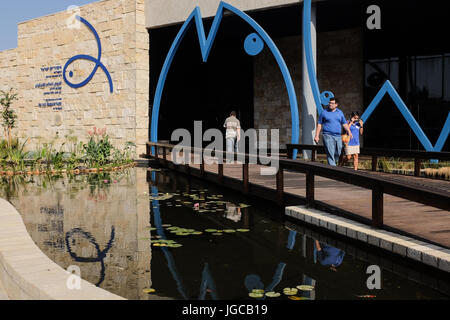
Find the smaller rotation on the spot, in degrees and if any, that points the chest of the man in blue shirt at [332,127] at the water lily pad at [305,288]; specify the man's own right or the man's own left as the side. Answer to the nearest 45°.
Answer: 0° — they already face it

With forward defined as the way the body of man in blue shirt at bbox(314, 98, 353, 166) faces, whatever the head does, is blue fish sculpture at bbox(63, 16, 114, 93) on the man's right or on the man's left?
on the man's right

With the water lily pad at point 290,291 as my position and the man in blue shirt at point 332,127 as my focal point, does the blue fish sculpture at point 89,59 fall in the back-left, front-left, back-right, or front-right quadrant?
front-left

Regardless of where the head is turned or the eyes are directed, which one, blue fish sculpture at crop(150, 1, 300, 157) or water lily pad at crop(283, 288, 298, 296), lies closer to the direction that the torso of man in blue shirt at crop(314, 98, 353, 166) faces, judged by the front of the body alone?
the water lily pad

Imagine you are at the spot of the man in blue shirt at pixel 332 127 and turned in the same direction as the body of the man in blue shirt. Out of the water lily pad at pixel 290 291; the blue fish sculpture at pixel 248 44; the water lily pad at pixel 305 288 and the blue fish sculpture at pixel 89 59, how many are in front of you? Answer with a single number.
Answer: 2

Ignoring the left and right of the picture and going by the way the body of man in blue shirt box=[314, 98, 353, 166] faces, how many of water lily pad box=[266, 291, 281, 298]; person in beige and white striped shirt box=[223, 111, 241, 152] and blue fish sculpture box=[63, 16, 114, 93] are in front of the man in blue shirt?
1

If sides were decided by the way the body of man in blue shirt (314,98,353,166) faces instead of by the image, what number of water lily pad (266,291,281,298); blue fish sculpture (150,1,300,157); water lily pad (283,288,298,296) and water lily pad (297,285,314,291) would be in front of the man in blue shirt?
3

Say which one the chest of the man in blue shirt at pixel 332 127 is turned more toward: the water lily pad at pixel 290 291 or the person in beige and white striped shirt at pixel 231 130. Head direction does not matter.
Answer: the water lily pad

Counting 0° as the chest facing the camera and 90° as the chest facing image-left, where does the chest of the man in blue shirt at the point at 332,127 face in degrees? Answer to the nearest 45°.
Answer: approximately 0°

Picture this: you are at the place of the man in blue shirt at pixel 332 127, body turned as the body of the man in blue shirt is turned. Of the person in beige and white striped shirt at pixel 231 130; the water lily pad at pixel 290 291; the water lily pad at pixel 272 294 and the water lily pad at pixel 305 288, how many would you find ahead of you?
3

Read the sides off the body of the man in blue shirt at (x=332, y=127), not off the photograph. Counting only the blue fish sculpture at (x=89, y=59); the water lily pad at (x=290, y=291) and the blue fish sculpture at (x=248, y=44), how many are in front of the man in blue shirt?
1

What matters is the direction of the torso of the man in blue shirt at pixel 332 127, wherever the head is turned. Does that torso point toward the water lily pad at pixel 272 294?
yes

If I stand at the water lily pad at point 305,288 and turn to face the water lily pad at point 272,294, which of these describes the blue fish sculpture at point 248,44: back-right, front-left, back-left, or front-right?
back-right

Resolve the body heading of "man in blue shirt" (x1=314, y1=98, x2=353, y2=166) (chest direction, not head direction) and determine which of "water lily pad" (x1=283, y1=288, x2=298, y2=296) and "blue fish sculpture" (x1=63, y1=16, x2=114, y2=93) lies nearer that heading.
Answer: the water lily pad

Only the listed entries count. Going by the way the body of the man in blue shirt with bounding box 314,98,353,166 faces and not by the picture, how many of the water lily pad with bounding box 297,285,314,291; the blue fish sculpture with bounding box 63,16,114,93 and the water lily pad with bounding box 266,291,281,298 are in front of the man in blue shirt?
2

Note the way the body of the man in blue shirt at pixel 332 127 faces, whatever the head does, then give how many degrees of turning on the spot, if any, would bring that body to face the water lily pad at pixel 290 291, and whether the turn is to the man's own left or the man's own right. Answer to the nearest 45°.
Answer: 0° — they already face it

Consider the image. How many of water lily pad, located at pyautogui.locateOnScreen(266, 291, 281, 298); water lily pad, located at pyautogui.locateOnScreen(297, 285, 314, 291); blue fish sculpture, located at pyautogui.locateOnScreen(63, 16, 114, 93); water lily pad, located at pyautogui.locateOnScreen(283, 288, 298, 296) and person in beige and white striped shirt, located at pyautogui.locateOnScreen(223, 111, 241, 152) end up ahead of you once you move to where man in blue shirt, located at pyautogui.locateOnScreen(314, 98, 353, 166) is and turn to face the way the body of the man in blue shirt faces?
3
